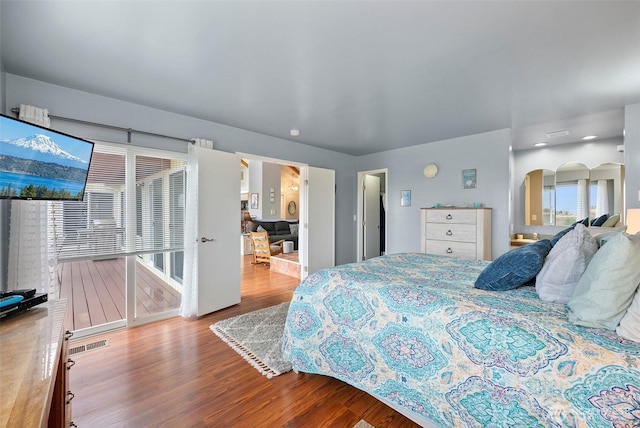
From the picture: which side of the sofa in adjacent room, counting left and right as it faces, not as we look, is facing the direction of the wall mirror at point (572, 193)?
left

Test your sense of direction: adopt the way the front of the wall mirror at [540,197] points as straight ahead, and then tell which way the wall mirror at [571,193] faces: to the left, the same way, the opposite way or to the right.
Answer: the same way

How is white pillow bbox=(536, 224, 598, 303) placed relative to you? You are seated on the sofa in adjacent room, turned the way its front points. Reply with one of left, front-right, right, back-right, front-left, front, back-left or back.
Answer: front-left

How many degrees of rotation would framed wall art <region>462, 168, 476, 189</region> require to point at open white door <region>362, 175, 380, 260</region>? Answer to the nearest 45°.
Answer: approximately 135° to its right

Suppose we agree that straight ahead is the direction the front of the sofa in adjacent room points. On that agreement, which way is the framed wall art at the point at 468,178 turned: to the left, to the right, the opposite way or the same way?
the same way

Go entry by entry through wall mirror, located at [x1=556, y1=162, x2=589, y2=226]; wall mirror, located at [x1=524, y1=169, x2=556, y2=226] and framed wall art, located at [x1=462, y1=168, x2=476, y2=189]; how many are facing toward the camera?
3

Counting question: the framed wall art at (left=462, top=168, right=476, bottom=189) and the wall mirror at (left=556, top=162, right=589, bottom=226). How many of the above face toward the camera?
2

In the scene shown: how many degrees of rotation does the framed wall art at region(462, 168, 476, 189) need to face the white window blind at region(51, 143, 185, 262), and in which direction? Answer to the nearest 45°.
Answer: approximately 45° to its right

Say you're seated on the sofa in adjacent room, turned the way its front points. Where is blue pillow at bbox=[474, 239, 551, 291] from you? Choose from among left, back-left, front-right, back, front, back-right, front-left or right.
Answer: front-left

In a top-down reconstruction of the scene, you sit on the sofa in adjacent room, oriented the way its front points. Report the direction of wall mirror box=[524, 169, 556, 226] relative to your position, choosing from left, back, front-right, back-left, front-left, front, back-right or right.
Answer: left

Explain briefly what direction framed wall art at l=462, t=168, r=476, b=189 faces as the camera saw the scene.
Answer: facing the viewer

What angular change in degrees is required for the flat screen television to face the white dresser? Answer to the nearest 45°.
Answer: approximately 45° to its left

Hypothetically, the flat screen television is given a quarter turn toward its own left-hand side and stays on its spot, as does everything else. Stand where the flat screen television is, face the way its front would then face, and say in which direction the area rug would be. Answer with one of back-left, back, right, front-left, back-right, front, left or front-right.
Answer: front-right

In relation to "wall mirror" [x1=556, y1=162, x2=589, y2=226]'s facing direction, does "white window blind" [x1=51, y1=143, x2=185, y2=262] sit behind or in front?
in front

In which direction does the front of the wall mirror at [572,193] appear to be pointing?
toward the camera

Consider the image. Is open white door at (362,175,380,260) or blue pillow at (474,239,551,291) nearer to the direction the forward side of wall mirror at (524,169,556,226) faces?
the blue pillow

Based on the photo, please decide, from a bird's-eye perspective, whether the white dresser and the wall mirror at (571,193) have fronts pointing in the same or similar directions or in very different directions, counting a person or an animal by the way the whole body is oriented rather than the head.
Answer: same or similar directions

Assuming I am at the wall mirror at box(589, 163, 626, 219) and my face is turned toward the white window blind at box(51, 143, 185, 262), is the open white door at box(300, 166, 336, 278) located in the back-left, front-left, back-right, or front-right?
front-right

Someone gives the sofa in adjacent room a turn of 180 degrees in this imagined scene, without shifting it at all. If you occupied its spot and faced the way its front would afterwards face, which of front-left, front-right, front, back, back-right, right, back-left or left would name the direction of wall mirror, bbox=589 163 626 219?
right

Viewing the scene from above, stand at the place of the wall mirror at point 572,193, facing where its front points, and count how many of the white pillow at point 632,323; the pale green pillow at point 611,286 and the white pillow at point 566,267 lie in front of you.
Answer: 3
